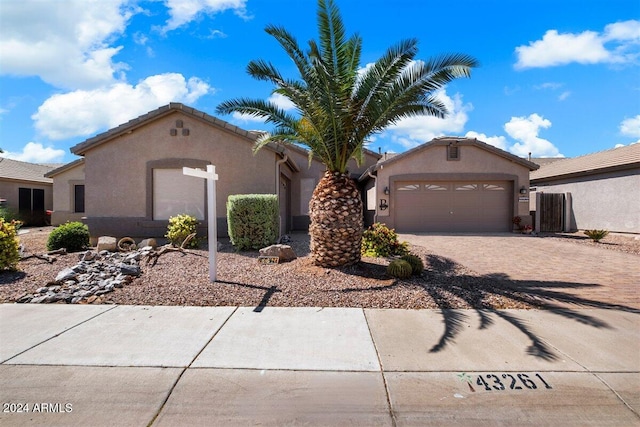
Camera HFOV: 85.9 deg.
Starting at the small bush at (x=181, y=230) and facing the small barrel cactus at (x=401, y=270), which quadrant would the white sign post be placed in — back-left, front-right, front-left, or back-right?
front-right

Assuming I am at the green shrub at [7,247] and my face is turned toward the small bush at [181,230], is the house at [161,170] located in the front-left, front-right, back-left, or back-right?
front-left

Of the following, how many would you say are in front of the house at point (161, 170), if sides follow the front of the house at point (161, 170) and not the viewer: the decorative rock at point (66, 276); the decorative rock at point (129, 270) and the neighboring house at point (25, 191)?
2

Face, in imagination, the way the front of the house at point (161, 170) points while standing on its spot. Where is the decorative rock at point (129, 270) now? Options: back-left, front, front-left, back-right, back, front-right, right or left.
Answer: front

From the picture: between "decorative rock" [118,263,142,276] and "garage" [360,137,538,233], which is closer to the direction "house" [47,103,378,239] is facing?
the decorative rock

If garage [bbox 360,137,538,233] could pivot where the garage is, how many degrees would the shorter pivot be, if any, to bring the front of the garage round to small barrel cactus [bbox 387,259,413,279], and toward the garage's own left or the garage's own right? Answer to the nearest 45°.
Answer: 0° — it already faces it

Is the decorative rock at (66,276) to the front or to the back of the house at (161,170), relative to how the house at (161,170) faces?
to the front

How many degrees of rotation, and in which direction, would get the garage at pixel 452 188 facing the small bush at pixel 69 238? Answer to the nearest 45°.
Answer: approximately 45° to its right

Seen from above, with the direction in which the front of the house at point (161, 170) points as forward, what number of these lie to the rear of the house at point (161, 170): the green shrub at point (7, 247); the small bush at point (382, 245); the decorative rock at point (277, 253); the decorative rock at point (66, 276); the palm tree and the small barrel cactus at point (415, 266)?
0

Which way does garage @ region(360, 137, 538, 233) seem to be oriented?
toward the camera

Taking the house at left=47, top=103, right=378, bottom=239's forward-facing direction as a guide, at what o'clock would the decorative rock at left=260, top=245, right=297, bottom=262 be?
The decorative rock is roughly at 11 o'clock from the house.

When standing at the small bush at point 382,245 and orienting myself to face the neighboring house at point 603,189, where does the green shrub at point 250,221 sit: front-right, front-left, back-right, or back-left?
back-left

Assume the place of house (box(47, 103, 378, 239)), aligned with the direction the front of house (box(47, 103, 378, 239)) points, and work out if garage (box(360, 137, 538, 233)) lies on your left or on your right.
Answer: on your left

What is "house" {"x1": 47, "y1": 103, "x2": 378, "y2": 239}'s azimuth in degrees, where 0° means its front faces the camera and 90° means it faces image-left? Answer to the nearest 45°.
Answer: approximately 0°

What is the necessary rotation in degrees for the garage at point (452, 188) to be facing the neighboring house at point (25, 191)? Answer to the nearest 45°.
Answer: approximately 90° to its right

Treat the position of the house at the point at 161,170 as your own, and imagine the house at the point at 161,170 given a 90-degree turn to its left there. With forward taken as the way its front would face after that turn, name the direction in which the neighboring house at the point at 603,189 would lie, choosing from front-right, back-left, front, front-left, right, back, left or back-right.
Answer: front

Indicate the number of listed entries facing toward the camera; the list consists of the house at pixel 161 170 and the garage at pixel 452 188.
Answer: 2

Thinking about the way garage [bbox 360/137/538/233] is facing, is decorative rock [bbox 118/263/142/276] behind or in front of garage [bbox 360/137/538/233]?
in front

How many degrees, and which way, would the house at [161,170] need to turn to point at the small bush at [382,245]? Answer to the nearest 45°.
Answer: approximately 45° to its left

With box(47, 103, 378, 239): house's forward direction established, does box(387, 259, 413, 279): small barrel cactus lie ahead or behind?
ahead
